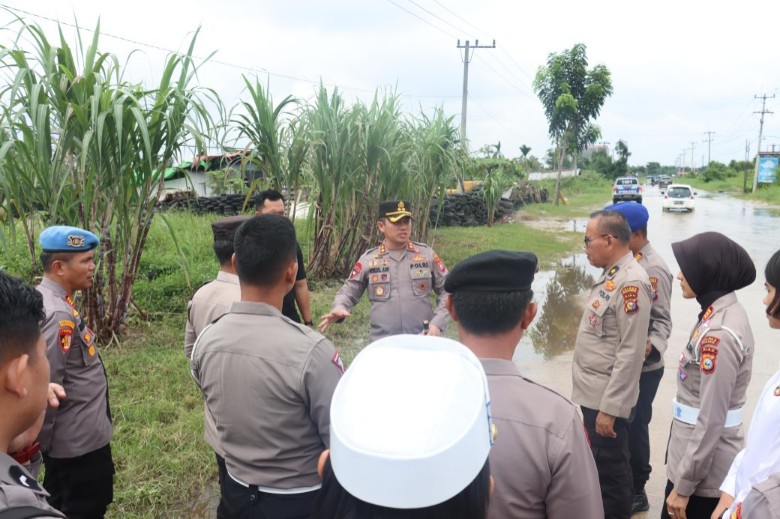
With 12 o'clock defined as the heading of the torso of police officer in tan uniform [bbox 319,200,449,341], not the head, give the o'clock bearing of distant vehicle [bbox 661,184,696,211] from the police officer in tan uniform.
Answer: The distant vehicle is roughly at 7 o'clock from the police officer in tan uniform.

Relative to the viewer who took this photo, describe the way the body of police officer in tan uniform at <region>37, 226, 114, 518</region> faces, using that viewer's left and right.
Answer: facing to the right of the viewer

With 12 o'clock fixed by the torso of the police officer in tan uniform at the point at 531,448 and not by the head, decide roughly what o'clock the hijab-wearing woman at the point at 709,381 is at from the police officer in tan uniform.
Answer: The hijab-wearing woman is roughly at 1 o'clock from the police officer in tan uniform.

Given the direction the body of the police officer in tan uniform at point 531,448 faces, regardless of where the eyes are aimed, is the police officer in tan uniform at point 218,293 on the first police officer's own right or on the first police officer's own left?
on the first police officer's own left

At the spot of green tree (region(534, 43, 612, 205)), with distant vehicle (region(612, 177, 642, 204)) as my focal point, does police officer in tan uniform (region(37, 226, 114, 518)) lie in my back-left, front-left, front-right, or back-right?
back-right

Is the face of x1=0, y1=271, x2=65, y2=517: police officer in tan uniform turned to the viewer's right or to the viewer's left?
to the viewer's right

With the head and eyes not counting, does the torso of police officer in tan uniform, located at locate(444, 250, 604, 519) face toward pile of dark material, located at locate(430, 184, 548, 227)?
yes

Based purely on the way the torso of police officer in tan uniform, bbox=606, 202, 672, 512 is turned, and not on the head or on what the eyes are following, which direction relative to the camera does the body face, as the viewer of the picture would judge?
to the viewer's left

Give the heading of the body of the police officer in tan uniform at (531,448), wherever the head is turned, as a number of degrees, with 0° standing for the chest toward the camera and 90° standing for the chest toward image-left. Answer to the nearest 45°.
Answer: approximately 180°

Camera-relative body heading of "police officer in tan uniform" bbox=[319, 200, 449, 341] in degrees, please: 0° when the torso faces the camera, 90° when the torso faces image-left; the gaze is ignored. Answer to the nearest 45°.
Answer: approximately 0°
